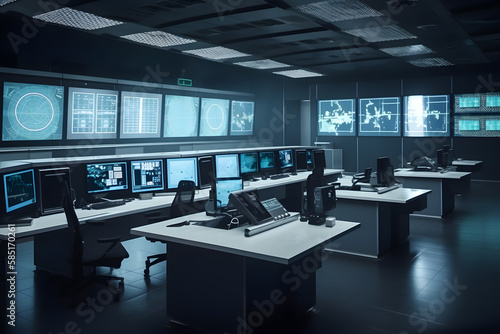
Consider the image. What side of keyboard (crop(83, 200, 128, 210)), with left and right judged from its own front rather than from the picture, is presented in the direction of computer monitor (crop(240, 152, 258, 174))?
left

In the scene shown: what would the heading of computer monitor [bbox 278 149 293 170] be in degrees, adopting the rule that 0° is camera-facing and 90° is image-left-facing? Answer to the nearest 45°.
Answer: approximately 315°

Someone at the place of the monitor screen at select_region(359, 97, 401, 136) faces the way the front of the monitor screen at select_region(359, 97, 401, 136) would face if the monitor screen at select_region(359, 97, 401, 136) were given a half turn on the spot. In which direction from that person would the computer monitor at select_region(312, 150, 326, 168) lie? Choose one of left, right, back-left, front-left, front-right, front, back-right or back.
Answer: back

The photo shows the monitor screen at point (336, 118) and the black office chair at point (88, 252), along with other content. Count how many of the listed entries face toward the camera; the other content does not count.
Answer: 1

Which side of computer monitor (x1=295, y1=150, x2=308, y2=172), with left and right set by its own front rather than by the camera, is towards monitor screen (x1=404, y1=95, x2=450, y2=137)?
left

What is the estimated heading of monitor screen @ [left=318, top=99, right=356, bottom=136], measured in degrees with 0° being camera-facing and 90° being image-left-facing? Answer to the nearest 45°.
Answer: approximately 0°

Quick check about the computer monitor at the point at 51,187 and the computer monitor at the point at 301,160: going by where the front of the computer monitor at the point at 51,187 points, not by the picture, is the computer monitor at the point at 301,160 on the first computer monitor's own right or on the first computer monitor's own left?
on the first computer monitor's own left

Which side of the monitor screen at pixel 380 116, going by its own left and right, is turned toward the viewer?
front

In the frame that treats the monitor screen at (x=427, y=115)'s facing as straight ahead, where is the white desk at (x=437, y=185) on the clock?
The white desk is roughly at 12 o'clock from the monitor screen.

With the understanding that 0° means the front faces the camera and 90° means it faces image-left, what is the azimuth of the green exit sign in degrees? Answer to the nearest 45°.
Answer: approximately 315°

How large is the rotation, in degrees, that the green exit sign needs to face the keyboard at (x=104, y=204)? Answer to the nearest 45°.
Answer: approximately 45° to its right

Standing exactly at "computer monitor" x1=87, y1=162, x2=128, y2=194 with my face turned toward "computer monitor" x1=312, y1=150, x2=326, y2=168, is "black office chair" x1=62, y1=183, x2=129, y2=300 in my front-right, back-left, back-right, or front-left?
back-right

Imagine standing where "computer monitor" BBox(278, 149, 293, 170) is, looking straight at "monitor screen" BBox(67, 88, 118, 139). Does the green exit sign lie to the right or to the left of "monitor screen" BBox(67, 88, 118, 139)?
right

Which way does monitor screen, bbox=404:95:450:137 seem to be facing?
toward the camera
